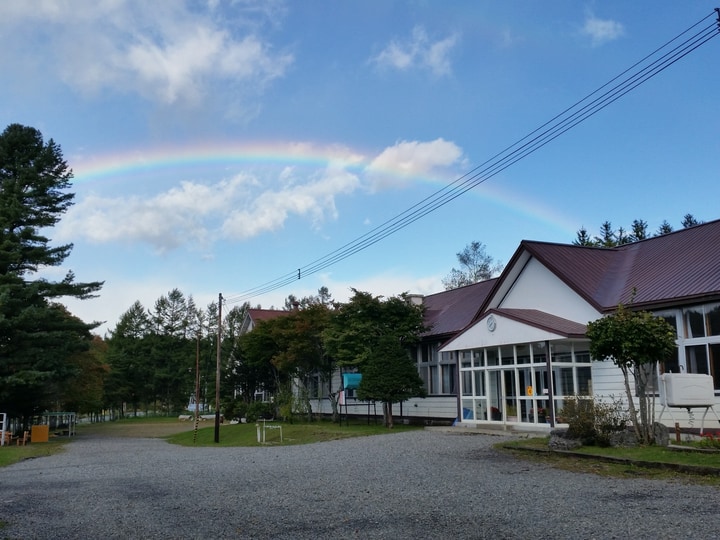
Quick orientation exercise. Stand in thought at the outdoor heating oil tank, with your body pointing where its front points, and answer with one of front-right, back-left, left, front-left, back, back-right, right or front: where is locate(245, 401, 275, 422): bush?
back-right

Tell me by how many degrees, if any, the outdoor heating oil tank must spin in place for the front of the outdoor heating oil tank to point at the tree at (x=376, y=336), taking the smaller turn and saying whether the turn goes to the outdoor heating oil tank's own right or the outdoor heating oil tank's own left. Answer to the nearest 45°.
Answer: approximately 135° to the outdoor heating oil tank's own right

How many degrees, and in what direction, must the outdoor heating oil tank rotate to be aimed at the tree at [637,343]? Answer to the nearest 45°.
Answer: approximately 45° to its right

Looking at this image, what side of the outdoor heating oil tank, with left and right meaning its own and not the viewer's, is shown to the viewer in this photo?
front

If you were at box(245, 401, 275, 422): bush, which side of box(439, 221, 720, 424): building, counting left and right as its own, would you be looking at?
right

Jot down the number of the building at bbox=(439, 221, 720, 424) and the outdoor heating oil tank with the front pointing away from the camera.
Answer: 0

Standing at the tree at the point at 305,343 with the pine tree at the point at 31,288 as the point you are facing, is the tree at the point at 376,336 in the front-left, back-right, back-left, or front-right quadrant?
back-left

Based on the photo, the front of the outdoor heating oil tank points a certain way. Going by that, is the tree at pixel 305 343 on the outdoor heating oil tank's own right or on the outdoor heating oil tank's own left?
on the outdoor heating oil tank's own right

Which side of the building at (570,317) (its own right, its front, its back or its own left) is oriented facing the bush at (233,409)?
right

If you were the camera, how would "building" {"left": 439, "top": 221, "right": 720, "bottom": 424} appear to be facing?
facing the viewer and to the left of the viewer

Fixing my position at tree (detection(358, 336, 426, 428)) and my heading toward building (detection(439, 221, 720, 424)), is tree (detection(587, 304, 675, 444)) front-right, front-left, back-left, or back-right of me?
front-right
